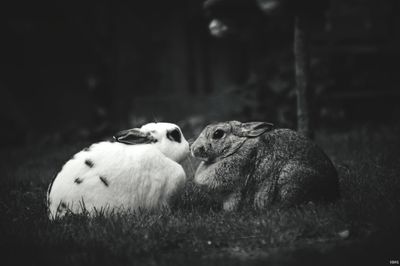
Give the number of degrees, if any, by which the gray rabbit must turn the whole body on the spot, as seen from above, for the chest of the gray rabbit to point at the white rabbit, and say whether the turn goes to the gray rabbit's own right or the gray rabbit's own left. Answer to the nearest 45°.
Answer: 0° — it already faces it

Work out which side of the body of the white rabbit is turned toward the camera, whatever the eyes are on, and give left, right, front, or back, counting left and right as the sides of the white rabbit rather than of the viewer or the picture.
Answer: right

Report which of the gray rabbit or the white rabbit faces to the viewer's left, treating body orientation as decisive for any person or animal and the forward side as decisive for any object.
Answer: the gray rabbit

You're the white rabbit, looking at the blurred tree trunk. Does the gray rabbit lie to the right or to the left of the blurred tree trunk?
right

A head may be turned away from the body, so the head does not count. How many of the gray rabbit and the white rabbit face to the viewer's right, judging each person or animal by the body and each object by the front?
1

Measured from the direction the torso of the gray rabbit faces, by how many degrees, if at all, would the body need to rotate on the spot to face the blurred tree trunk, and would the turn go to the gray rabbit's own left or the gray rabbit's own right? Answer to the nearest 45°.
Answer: approximately 90° to the gray rabbit's own right

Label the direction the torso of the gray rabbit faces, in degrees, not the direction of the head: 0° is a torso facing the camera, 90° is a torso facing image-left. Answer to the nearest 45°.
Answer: approximately 90°

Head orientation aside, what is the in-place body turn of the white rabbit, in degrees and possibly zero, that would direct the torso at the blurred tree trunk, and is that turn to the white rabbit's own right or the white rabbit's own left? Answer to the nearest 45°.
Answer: approximately 45° to the white rabbit's own left

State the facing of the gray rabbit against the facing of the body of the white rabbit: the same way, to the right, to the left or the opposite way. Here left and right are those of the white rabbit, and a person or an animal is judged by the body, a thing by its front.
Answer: the opposite way

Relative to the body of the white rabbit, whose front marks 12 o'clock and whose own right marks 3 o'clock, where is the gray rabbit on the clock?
The gray rabbit is roughly at 12 o'clock from the white rabbit.
